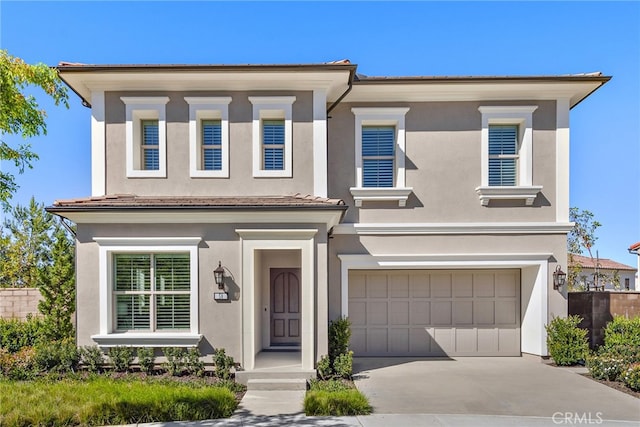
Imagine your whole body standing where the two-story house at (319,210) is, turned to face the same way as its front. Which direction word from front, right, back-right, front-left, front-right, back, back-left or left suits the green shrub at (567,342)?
left

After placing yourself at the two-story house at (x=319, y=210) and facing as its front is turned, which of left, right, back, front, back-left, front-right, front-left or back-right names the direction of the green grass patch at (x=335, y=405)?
front

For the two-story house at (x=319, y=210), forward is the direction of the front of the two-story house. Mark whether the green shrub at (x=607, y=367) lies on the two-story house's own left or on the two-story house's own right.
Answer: on the two-story house's own left

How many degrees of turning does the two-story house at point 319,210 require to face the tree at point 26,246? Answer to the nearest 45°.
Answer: approximately 135° to its right

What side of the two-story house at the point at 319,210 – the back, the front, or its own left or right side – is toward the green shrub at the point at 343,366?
front

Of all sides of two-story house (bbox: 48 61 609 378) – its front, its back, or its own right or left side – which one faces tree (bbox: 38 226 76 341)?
right

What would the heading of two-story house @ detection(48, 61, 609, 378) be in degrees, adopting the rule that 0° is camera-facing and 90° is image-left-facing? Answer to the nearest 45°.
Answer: approximately 0°

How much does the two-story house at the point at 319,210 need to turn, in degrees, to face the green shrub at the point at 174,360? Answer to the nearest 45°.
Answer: approximately 45° to its right
